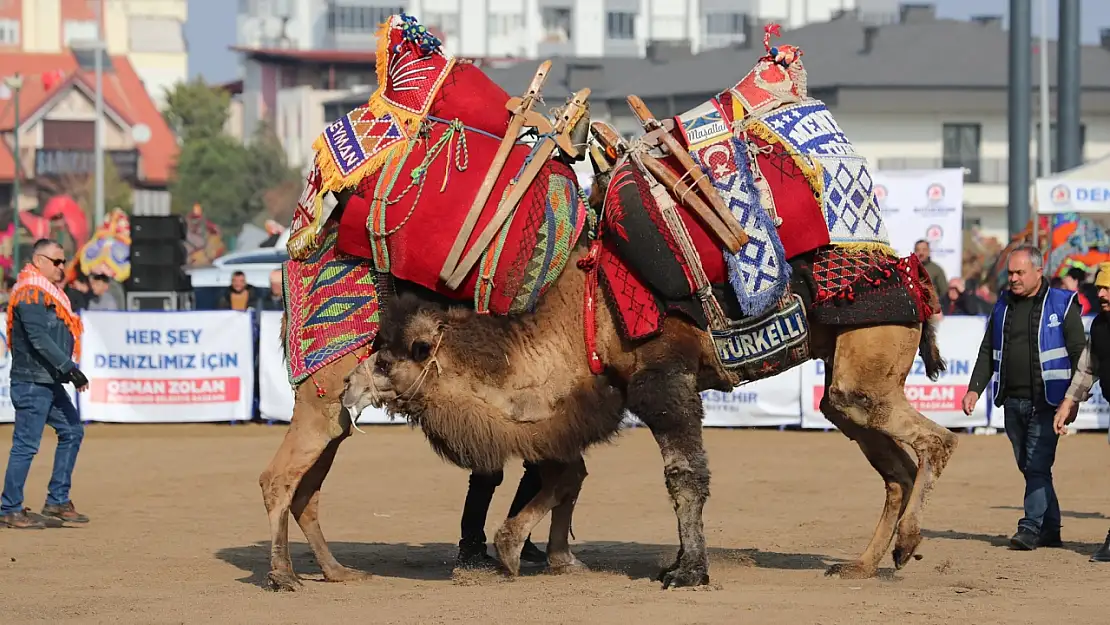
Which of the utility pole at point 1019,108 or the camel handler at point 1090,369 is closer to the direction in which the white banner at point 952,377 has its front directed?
the camel handler

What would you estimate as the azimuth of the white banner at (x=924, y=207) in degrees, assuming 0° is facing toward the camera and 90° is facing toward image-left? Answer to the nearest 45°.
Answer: approximately 0°

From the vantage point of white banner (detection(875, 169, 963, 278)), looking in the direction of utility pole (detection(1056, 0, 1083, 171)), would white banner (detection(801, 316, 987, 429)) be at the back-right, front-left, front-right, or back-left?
back-right

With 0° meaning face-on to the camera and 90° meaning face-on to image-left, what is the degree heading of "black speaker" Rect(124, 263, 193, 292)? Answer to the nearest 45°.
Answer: approximately 0°

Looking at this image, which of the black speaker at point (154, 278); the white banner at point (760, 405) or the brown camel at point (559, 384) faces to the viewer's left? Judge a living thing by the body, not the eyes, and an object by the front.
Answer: the brown camel

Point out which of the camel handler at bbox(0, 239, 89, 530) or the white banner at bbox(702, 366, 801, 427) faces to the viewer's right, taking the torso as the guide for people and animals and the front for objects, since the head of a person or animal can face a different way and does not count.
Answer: the camel handler

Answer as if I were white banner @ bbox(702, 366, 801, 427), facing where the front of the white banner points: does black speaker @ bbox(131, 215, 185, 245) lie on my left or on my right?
on my right
